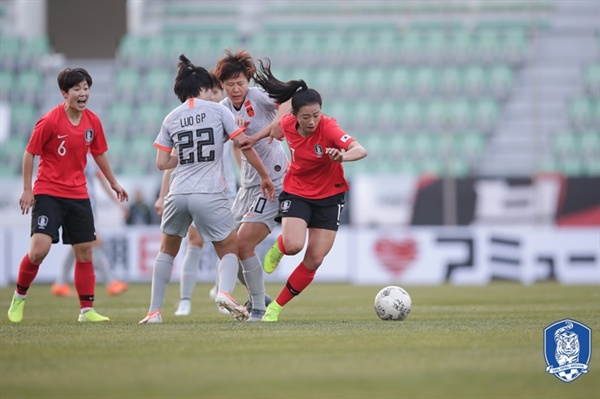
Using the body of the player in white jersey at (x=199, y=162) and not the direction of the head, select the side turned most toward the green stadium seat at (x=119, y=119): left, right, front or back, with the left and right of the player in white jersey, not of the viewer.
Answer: front

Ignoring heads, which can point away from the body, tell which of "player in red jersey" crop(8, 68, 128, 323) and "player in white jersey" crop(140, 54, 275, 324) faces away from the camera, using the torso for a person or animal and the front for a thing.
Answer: the player in white jersey

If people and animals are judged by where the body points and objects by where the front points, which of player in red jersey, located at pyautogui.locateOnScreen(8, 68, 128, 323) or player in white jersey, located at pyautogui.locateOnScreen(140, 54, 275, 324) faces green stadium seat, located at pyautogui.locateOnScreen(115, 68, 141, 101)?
the player in white jersey

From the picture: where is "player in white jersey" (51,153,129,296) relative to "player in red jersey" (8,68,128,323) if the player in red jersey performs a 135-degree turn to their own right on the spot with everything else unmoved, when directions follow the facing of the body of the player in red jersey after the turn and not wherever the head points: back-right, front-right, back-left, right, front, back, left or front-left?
right

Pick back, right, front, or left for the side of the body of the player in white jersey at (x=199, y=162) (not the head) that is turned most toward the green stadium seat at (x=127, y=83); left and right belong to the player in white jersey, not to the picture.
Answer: front

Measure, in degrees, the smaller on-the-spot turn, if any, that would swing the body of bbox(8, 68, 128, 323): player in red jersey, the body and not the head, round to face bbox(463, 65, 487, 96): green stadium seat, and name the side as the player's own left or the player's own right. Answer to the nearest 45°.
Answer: approximately 90° to the player's own left

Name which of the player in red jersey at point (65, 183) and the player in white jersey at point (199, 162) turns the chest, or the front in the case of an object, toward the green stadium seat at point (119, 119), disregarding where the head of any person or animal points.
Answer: the player in white jersey

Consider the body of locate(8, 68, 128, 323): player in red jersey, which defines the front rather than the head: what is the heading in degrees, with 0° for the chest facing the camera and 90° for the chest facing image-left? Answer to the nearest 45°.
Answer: approximately 315°

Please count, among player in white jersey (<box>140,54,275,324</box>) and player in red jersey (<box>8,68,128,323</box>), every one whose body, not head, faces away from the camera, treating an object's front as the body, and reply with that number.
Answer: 1

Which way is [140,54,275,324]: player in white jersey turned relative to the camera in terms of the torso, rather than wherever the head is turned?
away from the camera
